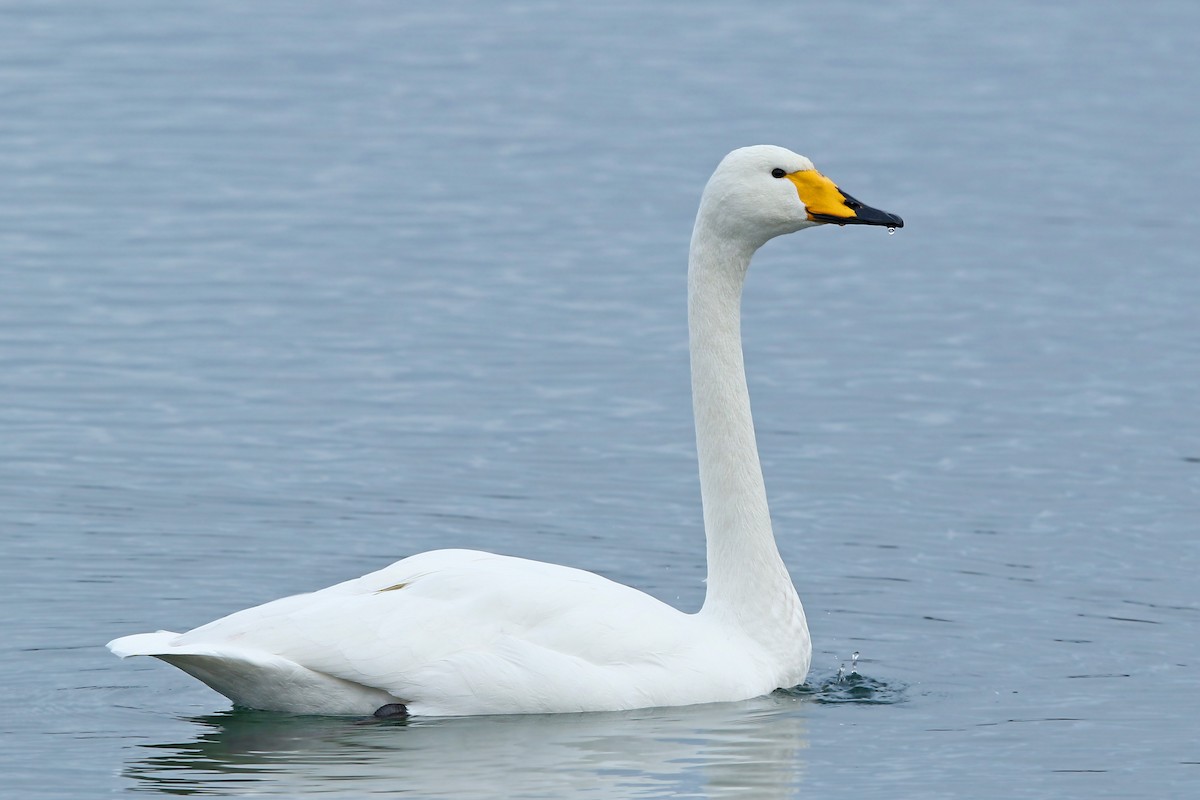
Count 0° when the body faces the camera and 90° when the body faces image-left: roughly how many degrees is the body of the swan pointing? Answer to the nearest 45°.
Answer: approximately 270°
